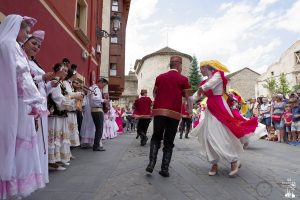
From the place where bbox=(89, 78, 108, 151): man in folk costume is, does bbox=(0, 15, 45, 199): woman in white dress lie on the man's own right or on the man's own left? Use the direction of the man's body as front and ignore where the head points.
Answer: on the man's own right

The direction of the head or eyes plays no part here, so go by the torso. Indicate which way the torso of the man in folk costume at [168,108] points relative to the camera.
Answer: away from the camera

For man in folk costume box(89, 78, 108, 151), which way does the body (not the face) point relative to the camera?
to the viewer's right

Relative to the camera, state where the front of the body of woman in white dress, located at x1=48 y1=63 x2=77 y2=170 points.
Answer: to the viewer's right

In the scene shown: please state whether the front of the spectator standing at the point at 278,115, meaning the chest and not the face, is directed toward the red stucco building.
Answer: yes

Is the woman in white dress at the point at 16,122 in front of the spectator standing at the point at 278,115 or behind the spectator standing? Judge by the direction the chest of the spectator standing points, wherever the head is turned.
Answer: in front

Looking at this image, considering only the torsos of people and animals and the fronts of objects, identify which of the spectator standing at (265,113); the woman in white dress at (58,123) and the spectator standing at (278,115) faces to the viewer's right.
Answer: the woman in white dress

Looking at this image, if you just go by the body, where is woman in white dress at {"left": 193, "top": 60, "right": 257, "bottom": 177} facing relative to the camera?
to the viewer's left

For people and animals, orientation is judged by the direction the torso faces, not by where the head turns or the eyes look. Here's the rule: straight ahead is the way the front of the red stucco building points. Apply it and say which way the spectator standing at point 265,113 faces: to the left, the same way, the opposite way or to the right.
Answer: the opposite way

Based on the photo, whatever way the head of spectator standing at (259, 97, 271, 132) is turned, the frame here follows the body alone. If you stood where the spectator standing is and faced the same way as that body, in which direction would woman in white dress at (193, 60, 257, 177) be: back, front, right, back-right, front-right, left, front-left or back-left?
front-left

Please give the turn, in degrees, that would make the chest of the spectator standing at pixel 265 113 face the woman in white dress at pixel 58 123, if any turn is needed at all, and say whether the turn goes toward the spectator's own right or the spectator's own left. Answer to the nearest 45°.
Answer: approximately 45° to the spectator's own left

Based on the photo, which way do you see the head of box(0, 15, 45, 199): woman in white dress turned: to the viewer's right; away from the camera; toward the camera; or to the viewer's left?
to the viewer's right
